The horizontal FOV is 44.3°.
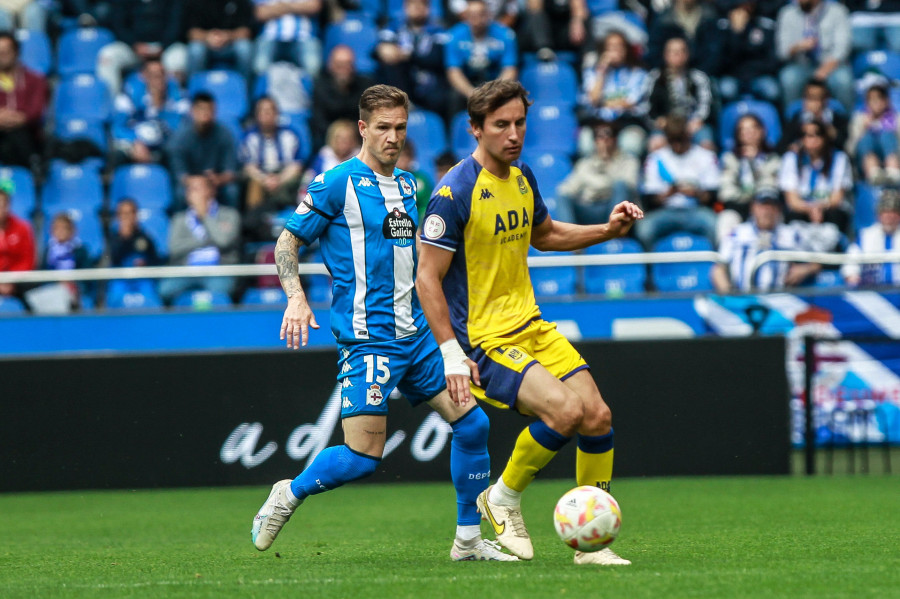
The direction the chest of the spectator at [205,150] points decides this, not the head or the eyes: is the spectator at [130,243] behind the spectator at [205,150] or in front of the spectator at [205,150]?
in front

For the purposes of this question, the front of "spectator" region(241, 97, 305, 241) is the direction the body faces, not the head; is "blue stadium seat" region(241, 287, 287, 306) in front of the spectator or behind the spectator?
in front

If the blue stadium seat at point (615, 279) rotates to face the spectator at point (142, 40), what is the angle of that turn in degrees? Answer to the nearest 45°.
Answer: approximately 135° to its right

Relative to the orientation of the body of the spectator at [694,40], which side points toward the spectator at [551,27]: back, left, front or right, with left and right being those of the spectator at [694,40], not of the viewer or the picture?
right

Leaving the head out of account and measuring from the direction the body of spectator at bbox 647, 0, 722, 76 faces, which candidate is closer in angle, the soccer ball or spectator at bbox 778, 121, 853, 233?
the soccer ball

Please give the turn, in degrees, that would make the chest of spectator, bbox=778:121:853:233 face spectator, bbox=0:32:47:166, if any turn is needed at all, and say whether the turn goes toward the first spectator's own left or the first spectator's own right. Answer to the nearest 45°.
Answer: approximately 90° to the first spectator's own right

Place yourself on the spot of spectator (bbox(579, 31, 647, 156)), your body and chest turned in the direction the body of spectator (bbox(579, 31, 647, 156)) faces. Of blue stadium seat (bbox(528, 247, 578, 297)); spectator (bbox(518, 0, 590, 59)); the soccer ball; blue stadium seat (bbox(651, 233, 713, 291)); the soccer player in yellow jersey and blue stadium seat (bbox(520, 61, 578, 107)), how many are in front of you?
4

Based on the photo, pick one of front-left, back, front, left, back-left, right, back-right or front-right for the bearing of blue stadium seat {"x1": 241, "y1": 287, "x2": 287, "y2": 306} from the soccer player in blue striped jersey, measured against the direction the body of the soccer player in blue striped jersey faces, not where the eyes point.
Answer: back-left

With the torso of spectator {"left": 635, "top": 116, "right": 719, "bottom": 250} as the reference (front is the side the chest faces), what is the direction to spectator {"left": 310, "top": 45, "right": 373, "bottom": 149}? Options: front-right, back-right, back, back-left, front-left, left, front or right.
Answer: right

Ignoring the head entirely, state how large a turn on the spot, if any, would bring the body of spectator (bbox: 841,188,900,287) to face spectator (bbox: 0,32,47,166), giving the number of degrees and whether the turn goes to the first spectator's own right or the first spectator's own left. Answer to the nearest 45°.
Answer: approximately 90° to the first spectator's own right

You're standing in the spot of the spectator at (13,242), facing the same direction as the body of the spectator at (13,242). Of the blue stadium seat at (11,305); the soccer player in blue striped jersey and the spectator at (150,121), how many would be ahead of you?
2

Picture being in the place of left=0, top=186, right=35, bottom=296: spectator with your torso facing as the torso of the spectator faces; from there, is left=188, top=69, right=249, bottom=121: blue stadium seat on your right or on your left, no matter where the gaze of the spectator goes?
on your left

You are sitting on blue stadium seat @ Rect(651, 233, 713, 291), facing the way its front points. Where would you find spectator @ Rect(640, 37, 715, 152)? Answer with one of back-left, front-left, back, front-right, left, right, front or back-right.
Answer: back
